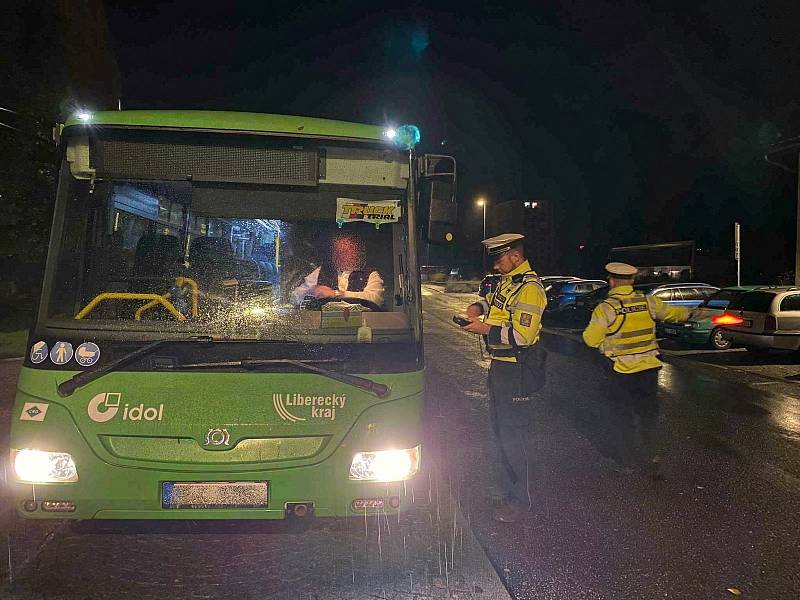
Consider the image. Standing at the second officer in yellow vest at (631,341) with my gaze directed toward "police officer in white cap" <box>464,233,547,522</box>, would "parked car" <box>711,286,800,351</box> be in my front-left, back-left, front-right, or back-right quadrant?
back-right

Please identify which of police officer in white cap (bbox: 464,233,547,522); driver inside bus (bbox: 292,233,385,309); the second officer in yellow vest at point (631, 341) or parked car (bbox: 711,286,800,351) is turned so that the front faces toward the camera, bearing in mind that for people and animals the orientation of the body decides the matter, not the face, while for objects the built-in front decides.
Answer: the driver inside bus

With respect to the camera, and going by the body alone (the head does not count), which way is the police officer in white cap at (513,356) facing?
to the viewer's left

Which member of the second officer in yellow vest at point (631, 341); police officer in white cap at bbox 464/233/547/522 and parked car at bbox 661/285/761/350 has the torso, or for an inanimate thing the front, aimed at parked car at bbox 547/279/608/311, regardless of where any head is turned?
the second officer in yellow vest
